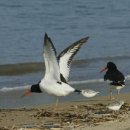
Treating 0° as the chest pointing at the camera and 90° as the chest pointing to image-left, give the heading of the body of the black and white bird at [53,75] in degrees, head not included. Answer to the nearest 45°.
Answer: approximately 90°
